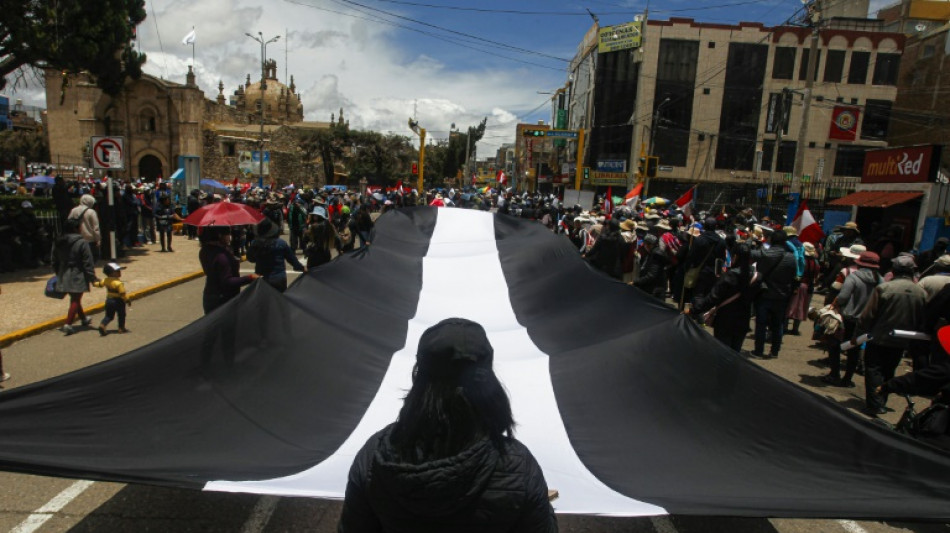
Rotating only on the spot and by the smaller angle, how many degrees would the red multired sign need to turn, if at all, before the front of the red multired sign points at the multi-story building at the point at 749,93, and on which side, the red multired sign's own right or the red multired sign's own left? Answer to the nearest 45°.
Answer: approximately 135° to the red multired sign's own right

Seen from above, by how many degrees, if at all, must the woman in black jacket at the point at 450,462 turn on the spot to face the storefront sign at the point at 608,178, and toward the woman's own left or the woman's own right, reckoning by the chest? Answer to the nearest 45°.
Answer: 0° — they already face it

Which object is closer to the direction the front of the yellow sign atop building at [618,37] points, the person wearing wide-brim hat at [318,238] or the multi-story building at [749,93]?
the person wearing wide-brim hat

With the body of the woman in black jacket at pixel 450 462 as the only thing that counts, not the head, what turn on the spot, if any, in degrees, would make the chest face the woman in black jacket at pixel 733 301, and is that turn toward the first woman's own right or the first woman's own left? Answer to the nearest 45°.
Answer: approximately 45° to the first woman's own right

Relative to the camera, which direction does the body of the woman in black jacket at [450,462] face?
away from the camera
